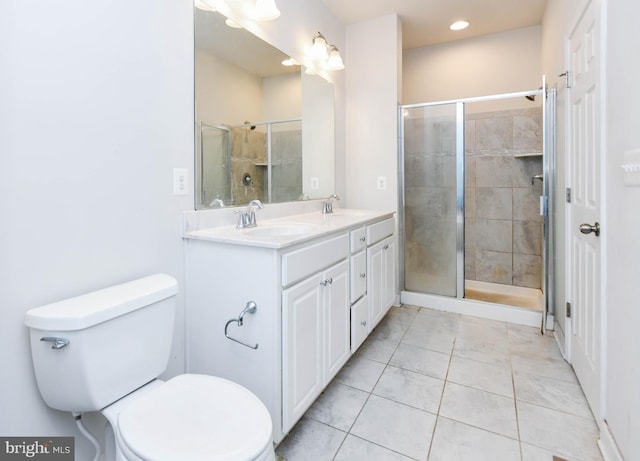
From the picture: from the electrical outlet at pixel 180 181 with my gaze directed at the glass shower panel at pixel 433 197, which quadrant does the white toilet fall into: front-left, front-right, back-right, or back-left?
back-right

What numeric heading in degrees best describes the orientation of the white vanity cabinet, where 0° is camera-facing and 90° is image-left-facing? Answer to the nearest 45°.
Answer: approximately 315°

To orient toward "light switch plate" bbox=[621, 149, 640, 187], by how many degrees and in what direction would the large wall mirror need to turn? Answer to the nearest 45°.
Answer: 0° — it already faces it

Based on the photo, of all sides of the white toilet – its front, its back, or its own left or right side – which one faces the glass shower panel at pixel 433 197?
left

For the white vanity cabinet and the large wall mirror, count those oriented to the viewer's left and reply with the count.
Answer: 0

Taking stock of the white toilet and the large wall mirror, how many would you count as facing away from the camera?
0
